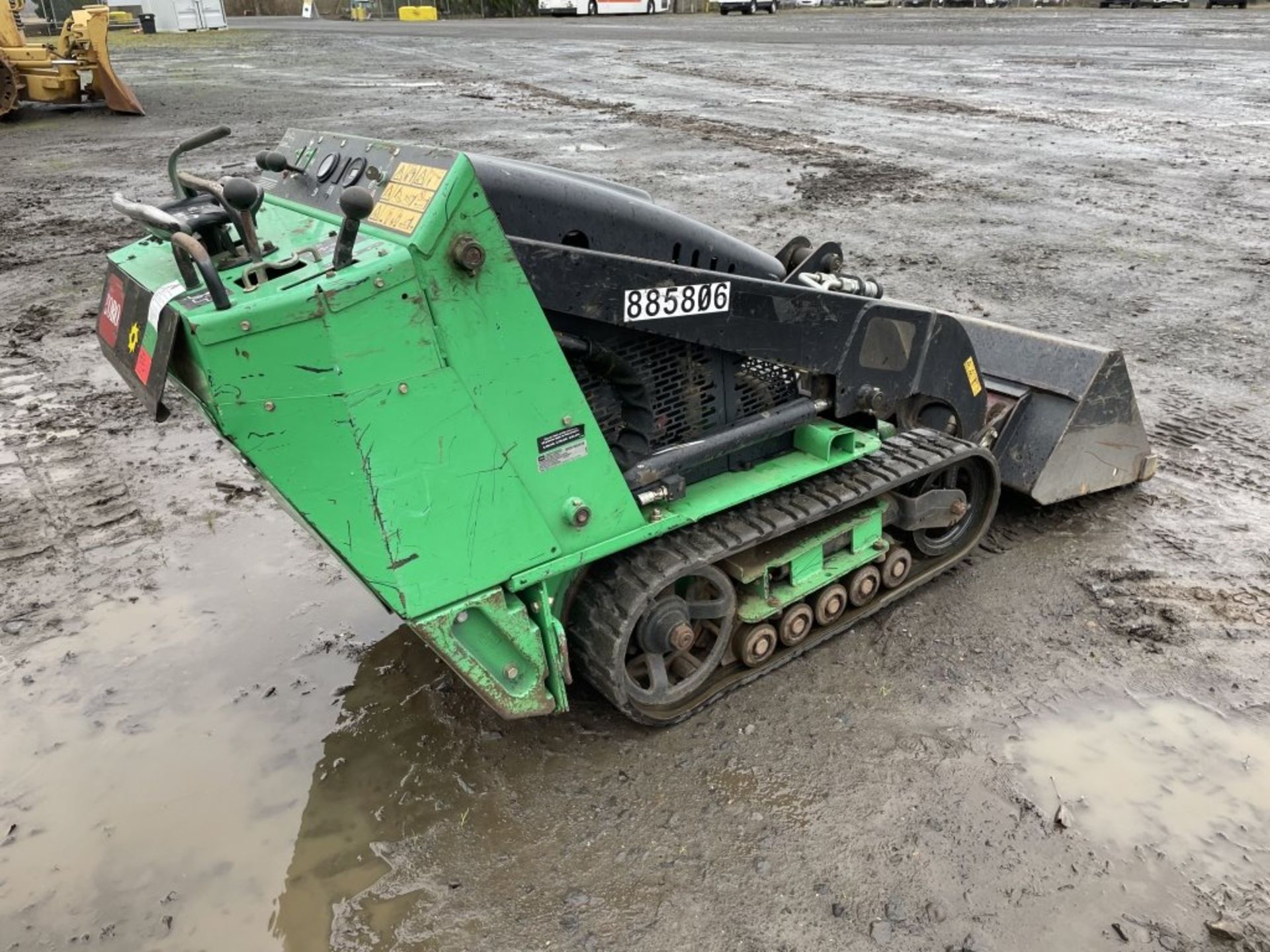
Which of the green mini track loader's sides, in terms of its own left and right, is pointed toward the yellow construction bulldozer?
left

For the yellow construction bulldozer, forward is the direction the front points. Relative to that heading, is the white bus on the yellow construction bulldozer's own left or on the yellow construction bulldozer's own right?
on the yellow construction bulldozer's own left

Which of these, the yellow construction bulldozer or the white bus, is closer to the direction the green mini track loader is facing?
the white bus

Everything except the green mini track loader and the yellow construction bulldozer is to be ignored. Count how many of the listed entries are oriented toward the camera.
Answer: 0

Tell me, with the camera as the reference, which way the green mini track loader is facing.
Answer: facing away from the viewer and to the right of the viewer

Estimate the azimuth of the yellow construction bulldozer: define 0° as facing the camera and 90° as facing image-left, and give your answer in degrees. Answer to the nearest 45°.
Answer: approximately 270°

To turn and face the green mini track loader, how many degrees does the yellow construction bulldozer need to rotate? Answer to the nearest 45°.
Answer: approximately 90° to its right

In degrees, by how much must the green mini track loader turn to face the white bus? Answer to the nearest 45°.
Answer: approximately 45° to its left

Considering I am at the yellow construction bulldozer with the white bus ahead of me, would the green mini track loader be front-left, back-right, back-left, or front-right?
back-right
